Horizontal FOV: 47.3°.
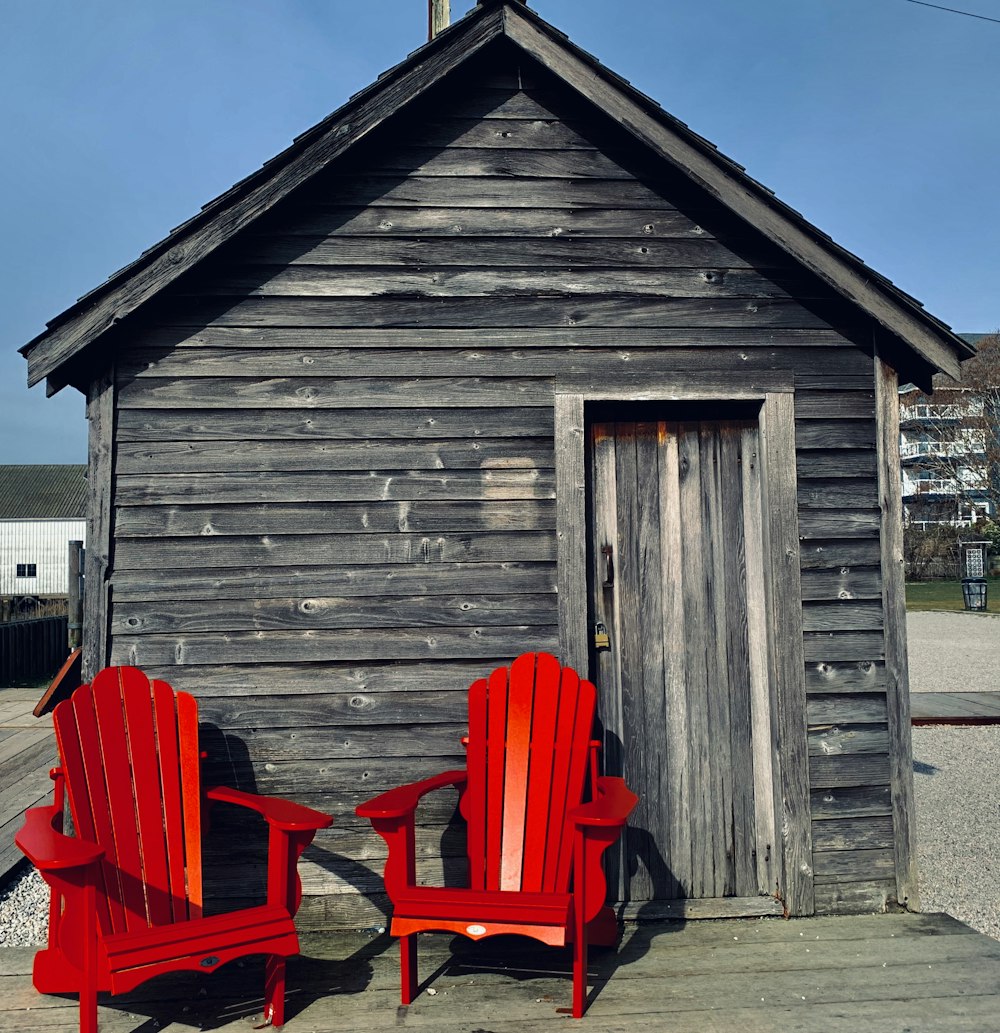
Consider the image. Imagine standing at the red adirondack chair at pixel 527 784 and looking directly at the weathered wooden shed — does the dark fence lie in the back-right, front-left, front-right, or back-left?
front-left

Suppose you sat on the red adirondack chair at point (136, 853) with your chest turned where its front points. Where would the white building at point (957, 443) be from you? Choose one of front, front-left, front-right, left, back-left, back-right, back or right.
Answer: left

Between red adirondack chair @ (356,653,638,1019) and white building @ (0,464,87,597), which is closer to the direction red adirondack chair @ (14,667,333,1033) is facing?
the red adirondack chair

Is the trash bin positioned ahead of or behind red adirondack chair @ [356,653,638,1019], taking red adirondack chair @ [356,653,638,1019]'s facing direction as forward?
behind

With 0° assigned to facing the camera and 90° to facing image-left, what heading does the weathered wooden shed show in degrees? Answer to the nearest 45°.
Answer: approximately 0°

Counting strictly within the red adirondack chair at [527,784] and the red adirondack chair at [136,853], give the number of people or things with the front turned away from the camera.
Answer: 0

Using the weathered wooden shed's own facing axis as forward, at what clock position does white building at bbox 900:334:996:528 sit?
The white building is roughly at 7 o'clock from the weathered wooden shed.

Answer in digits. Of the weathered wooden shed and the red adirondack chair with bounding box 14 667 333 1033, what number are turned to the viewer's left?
0

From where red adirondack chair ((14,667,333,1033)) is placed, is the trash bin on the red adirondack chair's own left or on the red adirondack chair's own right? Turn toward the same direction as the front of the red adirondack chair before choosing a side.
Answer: on the red adirondack chair's own left

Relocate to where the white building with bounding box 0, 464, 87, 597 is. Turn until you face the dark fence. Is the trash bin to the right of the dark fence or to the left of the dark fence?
left

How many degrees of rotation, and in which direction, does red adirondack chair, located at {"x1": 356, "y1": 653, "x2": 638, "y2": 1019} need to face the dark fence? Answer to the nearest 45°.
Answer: approximately 90° to its right

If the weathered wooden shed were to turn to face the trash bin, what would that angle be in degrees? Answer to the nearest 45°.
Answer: approximately 135° to its left

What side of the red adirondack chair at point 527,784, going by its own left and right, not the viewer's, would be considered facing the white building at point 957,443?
back

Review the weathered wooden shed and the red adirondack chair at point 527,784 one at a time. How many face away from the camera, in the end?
0

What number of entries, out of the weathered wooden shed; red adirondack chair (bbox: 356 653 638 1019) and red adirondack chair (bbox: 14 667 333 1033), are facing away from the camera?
0
